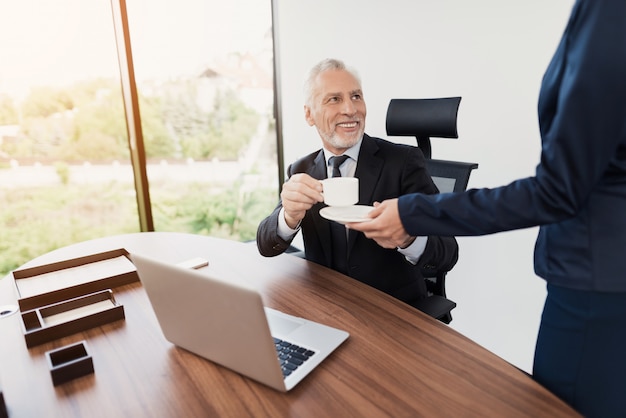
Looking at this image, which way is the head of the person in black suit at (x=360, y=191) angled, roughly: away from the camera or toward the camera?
toward the camera

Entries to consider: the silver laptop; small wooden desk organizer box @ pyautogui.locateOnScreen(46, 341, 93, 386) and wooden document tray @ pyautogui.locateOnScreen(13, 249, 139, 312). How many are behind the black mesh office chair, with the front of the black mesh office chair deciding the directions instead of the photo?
0

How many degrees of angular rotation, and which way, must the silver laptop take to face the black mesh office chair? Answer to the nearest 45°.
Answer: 0° — it already faces it

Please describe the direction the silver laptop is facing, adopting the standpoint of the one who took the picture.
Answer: facing away from the viewer and to the right of the viewer

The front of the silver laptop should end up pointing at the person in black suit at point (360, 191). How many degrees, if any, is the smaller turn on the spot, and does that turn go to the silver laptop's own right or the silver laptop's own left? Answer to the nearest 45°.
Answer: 0° — it already faces them

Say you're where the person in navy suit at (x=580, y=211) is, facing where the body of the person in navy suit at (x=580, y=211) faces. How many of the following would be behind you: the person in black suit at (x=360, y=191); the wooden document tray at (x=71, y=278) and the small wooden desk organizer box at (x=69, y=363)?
0

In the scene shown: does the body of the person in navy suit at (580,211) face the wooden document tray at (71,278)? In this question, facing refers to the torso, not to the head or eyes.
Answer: yes

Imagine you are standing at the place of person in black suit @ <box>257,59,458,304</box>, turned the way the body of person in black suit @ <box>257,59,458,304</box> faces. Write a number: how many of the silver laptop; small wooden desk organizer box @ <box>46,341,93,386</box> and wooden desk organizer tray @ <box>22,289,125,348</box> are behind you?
0

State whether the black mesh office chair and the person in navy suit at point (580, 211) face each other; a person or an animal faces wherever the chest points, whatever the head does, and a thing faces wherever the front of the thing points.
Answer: no

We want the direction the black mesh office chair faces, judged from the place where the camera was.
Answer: facing the viewer and to the left of the viewer

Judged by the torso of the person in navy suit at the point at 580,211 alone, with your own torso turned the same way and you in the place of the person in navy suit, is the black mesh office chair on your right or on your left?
on your right

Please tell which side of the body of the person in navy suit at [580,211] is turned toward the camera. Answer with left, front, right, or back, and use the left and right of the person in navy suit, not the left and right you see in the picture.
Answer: left

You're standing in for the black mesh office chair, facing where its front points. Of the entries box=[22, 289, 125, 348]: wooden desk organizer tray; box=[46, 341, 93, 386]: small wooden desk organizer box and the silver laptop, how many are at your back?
0

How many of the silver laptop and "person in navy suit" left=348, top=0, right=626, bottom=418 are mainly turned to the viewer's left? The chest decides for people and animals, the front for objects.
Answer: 1

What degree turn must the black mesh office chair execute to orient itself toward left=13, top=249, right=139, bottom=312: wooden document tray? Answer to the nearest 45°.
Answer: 0° — it already faces it

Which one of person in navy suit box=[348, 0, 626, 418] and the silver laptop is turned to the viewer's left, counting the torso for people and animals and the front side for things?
the person in navy suit
